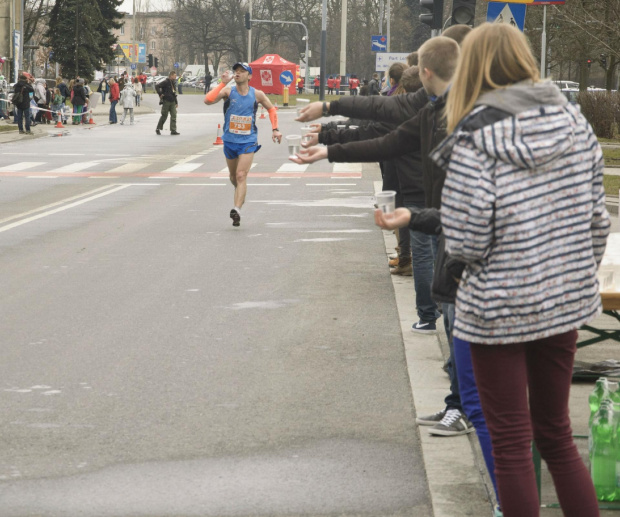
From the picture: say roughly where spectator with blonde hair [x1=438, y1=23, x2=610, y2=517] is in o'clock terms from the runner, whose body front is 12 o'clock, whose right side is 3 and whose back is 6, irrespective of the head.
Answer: The spectator with blonde hair is roughly at 12 o'clock from the runner.

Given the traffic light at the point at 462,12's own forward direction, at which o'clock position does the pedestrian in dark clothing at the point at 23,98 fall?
The pedestrian in dark clothing is roughly at 5 o'clock from the traffic light.

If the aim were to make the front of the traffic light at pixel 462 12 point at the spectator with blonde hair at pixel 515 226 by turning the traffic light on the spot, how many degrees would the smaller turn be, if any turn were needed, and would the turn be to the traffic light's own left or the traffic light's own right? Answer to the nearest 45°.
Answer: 0° — it already faces them

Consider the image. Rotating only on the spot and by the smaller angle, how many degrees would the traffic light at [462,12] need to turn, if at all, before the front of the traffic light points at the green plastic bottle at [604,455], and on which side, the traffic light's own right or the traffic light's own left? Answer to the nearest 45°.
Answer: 0° — it already faces it

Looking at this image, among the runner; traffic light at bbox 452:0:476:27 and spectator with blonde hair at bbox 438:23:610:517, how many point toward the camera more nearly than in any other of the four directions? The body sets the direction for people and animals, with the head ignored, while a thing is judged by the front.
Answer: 2

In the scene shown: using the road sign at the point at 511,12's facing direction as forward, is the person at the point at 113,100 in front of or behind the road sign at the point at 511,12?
behind

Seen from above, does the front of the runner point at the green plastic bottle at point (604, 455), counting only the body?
yes

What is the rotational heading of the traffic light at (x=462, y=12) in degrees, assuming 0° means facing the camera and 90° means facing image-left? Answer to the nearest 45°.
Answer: approximately 0°

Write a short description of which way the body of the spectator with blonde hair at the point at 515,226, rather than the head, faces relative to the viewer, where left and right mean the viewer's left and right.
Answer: facing away from the viewer and to the left of the viewer

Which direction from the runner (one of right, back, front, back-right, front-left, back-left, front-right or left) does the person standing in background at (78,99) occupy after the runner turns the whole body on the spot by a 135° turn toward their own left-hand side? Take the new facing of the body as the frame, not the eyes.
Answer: front-left
